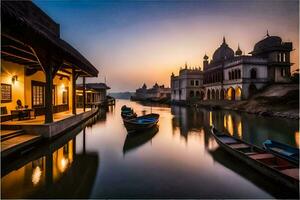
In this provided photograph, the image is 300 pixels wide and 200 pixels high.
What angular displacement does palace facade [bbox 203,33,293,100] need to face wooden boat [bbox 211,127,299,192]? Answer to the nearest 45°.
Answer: approximately 45° to its left

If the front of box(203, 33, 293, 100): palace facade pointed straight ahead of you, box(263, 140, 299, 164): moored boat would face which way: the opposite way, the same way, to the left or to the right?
to the right

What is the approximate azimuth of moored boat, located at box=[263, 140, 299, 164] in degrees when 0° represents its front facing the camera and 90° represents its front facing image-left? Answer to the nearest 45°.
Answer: approximately 135°

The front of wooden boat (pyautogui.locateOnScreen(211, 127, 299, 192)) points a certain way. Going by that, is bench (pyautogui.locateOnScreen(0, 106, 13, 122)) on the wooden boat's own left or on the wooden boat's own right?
on the wooden boat's own left

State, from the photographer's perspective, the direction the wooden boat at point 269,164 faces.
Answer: facing away from the viewer and to the left of the viewer
